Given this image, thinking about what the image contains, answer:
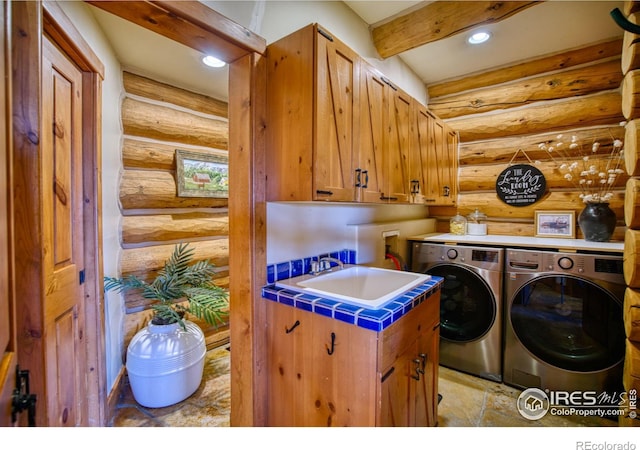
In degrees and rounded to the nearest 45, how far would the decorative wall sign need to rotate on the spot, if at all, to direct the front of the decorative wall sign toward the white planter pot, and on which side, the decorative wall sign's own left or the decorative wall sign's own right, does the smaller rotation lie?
approximately 45° to the decorative wall sign's own right

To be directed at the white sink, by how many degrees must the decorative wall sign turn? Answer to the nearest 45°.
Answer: approximately 45° to its right

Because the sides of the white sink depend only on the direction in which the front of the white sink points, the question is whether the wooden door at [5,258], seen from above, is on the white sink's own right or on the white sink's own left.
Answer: on the white sink's own right

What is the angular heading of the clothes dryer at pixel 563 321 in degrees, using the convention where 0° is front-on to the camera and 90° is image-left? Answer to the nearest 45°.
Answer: approximately 0°

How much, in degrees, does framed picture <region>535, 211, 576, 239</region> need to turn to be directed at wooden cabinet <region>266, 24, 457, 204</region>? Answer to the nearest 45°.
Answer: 0° — it already faces it

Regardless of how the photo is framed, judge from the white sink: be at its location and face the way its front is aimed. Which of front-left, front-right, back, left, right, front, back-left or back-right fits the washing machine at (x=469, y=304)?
left

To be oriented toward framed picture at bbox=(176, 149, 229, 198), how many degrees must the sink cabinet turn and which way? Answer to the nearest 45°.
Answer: approximately 180°

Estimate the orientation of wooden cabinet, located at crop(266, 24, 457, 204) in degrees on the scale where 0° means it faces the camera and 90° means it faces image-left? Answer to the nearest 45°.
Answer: approximately 315°
